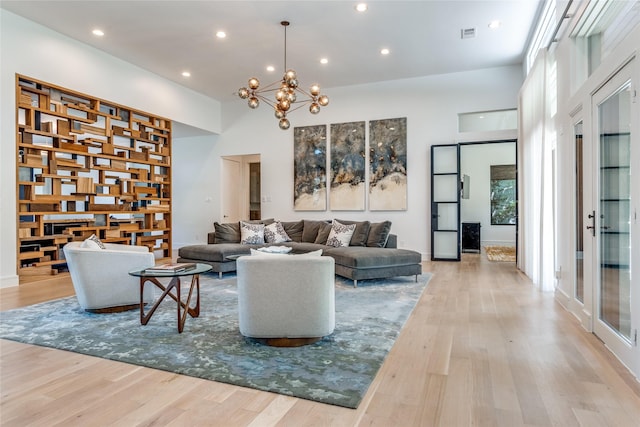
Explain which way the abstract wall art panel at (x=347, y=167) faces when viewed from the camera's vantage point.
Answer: facing the viewer

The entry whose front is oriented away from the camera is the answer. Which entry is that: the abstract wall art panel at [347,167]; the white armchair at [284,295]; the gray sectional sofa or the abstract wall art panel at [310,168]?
the white armchair

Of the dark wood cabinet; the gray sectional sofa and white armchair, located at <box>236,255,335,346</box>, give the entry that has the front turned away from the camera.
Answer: the white armchair

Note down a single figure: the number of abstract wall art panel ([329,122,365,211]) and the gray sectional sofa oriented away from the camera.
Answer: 0

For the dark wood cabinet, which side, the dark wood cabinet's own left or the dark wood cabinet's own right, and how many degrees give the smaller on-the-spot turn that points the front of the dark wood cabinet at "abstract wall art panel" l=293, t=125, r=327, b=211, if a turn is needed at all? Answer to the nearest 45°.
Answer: approximately 45° to the dark wood cabinet's own right

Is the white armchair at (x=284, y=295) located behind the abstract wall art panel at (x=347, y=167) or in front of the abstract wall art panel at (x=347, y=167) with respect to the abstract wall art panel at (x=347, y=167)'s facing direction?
in front

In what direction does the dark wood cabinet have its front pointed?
toward the camera

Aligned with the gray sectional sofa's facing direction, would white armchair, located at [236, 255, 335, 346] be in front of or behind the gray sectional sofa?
in front

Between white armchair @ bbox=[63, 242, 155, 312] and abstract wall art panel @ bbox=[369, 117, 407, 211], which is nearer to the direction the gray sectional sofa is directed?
the white armchair

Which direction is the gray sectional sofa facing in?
toward the camera

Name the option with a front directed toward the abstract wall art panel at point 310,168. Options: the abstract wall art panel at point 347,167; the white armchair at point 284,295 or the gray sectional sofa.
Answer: the white armchair

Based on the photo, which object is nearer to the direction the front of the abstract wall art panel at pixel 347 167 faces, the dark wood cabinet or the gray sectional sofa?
the gray sectional sofa

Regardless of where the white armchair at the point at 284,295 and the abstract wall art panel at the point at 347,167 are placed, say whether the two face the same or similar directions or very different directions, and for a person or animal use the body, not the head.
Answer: very different directions

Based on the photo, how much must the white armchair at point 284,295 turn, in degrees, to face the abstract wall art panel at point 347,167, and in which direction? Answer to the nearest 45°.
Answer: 0° — it already faces it

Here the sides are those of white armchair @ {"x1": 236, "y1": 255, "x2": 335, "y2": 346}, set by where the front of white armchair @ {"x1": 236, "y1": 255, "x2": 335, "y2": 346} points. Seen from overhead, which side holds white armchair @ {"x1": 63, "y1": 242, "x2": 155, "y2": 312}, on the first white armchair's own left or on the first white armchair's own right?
on the first white armchair's own left

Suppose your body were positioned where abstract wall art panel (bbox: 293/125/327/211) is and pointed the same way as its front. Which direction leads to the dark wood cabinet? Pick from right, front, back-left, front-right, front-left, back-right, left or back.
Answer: left

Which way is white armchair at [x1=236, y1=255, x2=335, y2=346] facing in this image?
away from the camera
